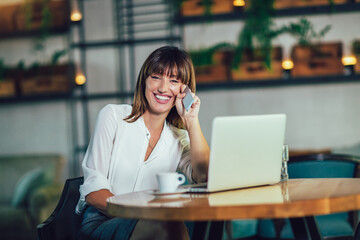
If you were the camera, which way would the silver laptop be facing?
facing away from the viewer and to the left of the viewer

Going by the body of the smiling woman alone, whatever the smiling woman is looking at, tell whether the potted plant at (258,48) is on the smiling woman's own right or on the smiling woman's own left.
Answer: on the smiling woman's own left

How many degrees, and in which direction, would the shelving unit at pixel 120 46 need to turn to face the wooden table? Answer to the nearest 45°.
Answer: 0° — it already faces it

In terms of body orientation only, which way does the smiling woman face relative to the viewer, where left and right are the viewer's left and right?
facing the viewer and to the right of the viewer

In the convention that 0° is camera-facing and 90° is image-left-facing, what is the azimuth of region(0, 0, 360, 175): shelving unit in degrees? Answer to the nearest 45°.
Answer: approximately 0°

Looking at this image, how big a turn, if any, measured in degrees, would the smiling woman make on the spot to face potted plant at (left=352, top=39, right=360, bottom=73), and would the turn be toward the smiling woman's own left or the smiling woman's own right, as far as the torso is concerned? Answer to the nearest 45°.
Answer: approximately 90° to the smiling woman's own left

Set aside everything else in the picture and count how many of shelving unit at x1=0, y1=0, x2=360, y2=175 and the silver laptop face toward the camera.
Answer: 1

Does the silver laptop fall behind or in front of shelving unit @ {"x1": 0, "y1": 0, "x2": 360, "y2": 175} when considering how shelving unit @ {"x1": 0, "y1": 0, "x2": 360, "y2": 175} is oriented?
in front

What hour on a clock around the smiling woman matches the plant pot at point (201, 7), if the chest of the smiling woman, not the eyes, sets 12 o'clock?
The plant pot is roughly at 8 o'clock from the smiling woman.
